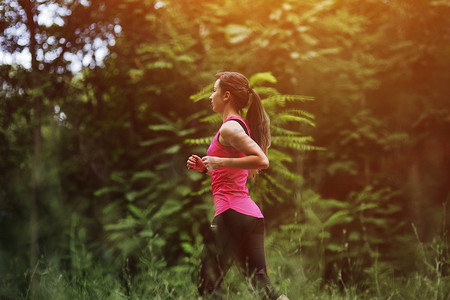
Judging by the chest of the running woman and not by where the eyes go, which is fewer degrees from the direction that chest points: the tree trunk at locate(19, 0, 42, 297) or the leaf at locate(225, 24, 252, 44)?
the tree trunk

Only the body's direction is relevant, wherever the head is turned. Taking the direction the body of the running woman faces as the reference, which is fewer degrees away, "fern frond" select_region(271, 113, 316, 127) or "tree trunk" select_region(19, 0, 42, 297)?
the tree trunk

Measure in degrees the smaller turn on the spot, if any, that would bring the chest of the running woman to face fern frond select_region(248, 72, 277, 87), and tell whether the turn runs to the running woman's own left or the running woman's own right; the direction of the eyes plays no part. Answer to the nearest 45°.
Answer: approximately 90° to the running woman's own right

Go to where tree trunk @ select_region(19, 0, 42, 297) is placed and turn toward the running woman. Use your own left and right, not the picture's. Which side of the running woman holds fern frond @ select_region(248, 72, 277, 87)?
left

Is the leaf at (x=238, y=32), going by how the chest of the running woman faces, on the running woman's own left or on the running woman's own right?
on the running woman's own right

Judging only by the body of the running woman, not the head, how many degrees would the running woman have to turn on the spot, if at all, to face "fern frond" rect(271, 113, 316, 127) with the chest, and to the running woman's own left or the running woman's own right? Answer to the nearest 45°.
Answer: approximately 90° to the running woman's own right

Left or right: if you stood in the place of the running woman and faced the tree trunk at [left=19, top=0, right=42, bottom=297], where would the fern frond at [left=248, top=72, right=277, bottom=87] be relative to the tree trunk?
right

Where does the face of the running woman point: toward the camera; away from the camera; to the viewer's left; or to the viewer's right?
to the viewer's left

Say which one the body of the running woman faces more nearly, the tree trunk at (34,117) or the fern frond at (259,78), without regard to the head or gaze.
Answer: the tree trunk

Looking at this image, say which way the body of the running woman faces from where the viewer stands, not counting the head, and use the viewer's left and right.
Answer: facing to the left of the viewer

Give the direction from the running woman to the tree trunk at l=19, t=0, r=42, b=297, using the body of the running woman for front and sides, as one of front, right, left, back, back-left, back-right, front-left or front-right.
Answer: front-right
